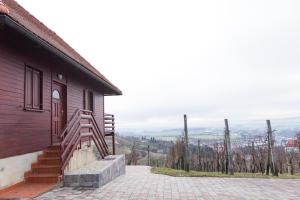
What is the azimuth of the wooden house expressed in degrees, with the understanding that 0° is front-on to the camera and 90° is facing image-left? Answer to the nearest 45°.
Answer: approximately 315°

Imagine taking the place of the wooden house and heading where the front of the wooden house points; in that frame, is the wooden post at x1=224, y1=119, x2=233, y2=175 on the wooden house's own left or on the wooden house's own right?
on the wooden house's own left
